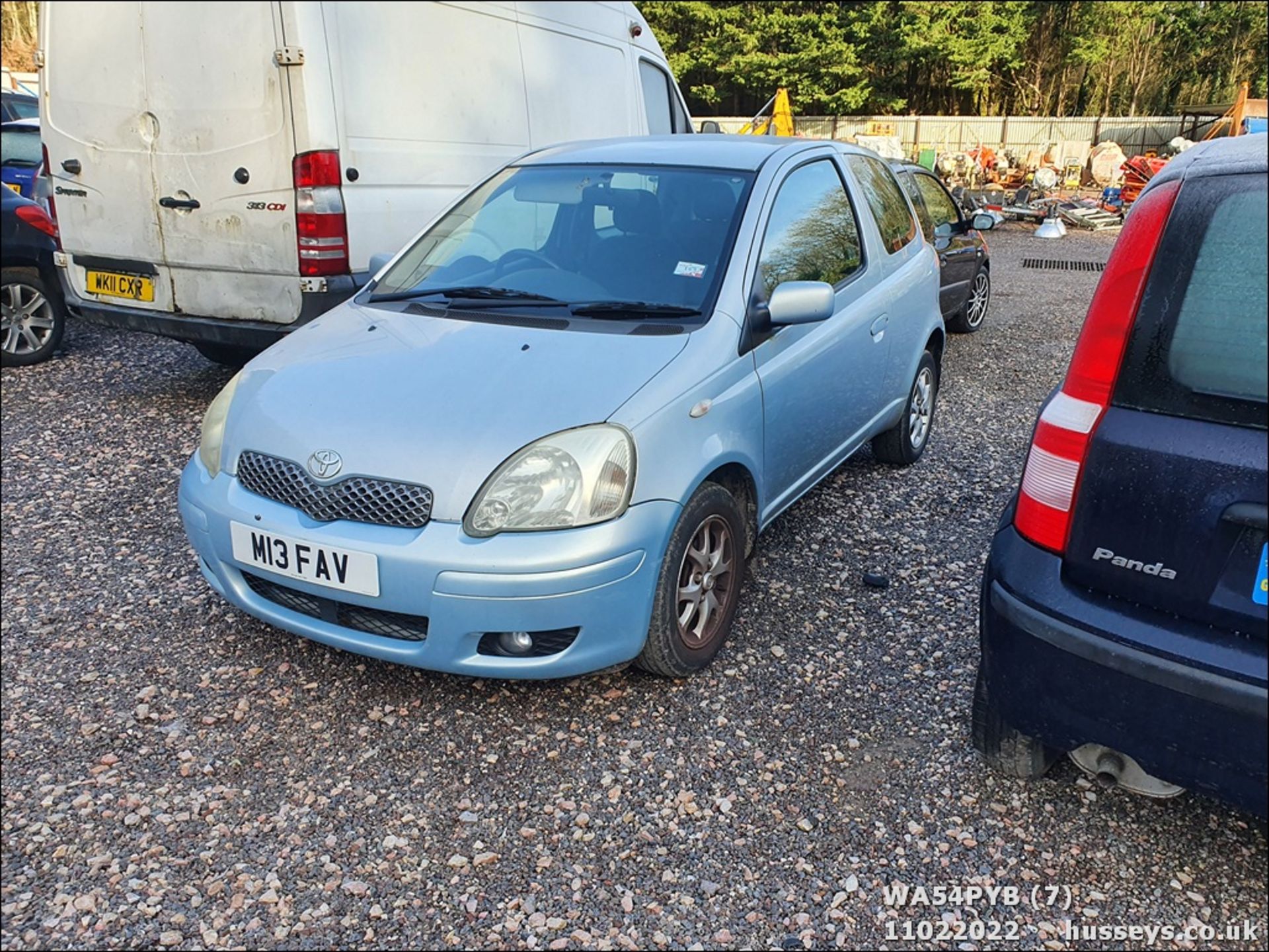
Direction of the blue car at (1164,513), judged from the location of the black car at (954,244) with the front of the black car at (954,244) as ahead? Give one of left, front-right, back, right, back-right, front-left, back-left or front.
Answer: back-right

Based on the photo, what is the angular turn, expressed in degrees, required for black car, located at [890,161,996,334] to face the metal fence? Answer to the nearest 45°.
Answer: approximately 45° to its left

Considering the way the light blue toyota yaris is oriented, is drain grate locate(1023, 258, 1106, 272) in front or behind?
behind

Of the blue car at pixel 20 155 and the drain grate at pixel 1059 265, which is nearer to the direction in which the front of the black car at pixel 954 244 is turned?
the drain grate

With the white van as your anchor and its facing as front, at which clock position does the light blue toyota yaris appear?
The light blue toyota yaris is roughly at 4 o'clock from the white van.

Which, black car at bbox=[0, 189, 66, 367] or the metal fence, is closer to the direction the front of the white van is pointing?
the metal fence

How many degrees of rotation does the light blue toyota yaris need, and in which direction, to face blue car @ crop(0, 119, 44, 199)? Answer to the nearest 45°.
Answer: approximately 90° to its right

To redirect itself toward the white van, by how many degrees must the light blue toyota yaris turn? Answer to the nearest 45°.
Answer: approximately 90° to its right

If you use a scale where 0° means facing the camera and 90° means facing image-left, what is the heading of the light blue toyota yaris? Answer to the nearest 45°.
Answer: approximately 45°

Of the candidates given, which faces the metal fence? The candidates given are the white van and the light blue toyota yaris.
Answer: the white van

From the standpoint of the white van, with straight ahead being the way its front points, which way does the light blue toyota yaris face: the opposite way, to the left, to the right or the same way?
the opposite way

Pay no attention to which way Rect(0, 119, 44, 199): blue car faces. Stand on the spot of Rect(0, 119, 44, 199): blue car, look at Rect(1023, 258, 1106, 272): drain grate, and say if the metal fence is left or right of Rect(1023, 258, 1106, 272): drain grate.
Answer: left

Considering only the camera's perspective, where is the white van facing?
facing away from the viewer and to the right of the viewer
